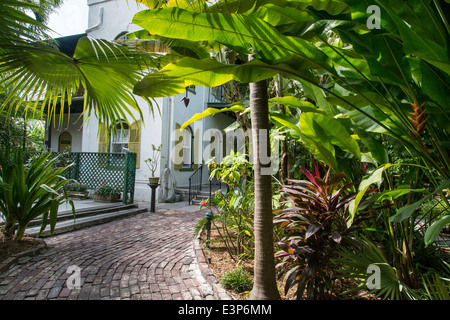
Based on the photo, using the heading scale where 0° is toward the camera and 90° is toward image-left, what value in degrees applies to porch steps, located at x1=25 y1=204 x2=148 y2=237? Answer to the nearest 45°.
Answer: approximately 315°

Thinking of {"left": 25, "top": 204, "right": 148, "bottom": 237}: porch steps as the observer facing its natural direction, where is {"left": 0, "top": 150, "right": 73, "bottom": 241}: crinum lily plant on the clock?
The crinum lily plant is roughly at 2 o'clock from the porch steps.

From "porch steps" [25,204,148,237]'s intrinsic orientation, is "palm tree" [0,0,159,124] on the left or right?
on its right

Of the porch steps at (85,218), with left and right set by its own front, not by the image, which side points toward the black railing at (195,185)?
left

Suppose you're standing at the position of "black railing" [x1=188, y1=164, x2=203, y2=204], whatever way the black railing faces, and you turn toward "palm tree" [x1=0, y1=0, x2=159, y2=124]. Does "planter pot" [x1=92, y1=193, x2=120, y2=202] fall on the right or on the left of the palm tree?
right

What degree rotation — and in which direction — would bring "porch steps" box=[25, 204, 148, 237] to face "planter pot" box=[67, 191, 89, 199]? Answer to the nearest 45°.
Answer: approximately 135° to its left

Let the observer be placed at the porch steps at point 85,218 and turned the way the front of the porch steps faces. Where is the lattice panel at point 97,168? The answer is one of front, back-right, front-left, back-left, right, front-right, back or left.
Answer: back-left

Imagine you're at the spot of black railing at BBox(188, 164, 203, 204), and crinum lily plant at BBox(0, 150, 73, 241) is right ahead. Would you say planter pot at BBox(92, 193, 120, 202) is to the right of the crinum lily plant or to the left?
right
